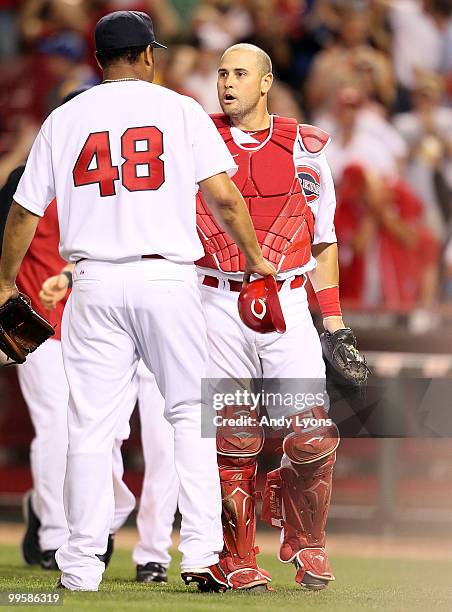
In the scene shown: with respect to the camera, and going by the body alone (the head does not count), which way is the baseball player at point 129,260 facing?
away from the camera

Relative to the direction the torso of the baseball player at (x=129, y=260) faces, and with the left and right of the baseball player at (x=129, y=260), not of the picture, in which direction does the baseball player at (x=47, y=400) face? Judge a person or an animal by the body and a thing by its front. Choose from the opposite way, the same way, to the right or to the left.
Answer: to the right

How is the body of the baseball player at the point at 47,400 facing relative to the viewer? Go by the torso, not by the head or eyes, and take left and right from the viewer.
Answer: facing to the right of the viewer

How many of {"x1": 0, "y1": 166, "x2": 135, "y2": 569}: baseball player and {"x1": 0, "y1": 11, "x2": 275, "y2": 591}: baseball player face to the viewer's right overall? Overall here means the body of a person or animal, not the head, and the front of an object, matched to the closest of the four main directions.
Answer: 1

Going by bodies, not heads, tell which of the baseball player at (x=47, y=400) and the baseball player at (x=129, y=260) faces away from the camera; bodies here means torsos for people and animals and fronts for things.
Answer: the baseball player at (x=129, y=260)

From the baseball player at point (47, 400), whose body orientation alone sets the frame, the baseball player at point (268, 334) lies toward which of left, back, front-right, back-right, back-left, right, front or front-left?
front-right

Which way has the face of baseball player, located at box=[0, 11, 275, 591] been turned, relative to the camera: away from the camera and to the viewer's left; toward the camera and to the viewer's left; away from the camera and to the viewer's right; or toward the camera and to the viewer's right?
away from the camera and to the viewer's right
